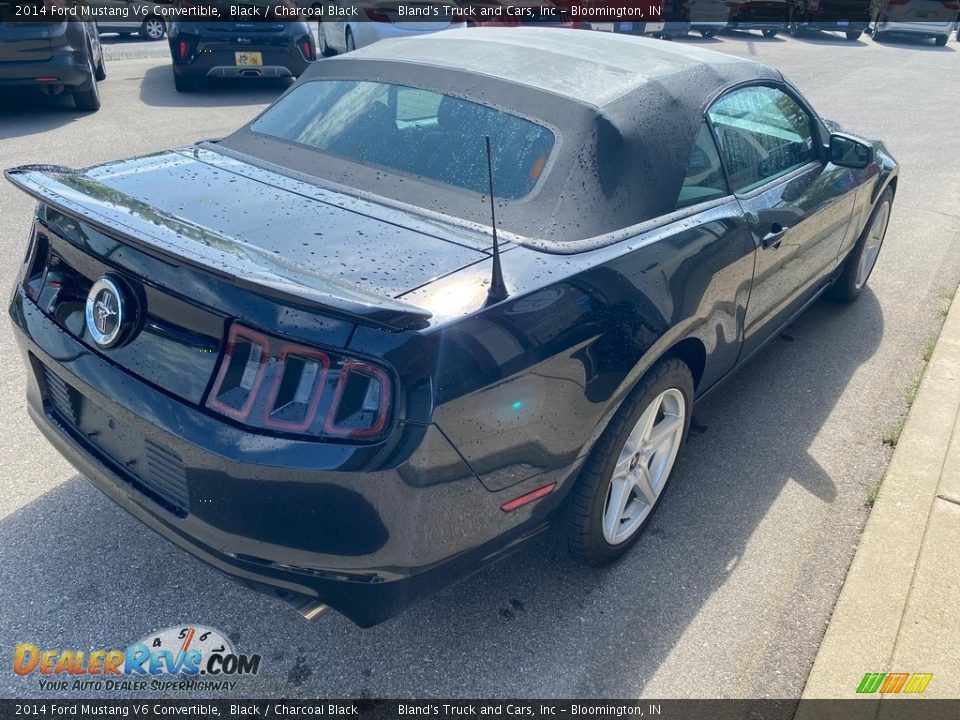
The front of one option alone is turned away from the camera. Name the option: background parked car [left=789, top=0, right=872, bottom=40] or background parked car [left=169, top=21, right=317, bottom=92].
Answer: background parked car [left=169, top=21, right=317, bottom=92]

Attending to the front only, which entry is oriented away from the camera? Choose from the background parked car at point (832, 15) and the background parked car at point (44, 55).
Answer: the background parked car at point (44, 55)

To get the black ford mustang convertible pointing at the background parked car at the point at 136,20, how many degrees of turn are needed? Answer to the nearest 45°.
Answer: approximately 45° to its left

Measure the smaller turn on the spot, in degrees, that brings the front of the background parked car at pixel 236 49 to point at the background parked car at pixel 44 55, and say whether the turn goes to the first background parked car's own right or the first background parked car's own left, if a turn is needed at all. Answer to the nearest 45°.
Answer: approximately 135° to the first background parked car's own left

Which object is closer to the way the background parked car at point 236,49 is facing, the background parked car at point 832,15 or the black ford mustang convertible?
the background parked car

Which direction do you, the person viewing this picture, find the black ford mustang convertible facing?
facing away from the viewer and to the right of the viewer

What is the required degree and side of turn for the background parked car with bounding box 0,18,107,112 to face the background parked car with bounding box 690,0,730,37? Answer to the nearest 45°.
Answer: approximately 45° to its right

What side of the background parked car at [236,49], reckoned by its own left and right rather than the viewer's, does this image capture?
back

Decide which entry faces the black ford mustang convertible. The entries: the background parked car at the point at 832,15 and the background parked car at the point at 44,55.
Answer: the background parked car at the point at 832,15

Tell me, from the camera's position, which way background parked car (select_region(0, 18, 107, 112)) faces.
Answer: facing away from the viewer

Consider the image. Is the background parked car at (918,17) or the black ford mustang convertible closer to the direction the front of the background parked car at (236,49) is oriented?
the background parked car

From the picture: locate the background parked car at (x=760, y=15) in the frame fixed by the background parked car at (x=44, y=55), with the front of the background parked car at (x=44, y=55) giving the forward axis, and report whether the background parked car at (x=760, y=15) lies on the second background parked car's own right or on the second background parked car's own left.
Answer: on the second background parked car's own right
